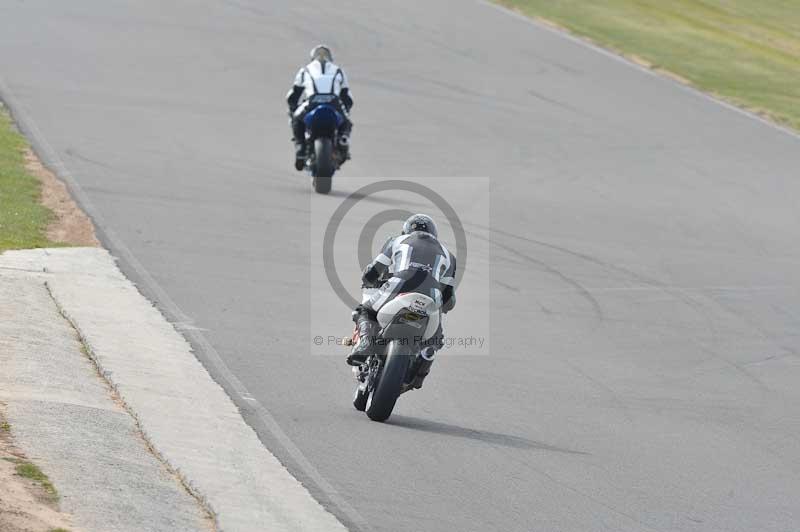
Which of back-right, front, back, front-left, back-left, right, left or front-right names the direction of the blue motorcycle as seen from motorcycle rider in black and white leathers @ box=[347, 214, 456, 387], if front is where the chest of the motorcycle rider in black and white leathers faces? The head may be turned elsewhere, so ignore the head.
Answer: front

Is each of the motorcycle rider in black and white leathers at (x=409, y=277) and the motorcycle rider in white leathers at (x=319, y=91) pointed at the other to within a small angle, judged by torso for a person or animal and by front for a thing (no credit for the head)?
no

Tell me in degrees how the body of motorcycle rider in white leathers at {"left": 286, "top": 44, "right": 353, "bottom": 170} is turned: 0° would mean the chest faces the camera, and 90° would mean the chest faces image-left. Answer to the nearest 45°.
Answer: approximately 180°

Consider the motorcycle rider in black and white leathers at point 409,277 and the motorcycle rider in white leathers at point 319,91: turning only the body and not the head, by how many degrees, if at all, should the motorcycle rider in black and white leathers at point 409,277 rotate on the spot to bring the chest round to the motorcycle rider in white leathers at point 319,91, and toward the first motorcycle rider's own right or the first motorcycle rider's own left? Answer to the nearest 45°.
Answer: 0° — they already face them

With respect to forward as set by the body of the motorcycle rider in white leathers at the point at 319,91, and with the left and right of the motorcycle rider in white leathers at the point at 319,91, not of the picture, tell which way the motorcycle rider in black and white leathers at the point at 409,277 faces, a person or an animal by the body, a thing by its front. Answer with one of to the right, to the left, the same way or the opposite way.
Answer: the same way

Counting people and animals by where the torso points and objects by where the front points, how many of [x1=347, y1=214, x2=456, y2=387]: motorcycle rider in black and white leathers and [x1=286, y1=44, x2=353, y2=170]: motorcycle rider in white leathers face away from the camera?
2

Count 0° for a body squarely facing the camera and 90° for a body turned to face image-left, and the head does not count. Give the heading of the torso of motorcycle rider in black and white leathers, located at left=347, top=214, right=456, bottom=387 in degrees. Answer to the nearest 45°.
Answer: approximately 180°

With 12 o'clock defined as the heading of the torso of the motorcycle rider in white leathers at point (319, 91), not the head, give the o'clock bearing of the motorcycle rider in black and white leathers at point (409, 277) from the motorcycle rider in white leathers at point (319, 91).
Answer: the motorcycle rider in black and white leathers at point (409, 277) is roughly at 6 o'clock from the motorcycle rider in white leathers at point (319, 91).
